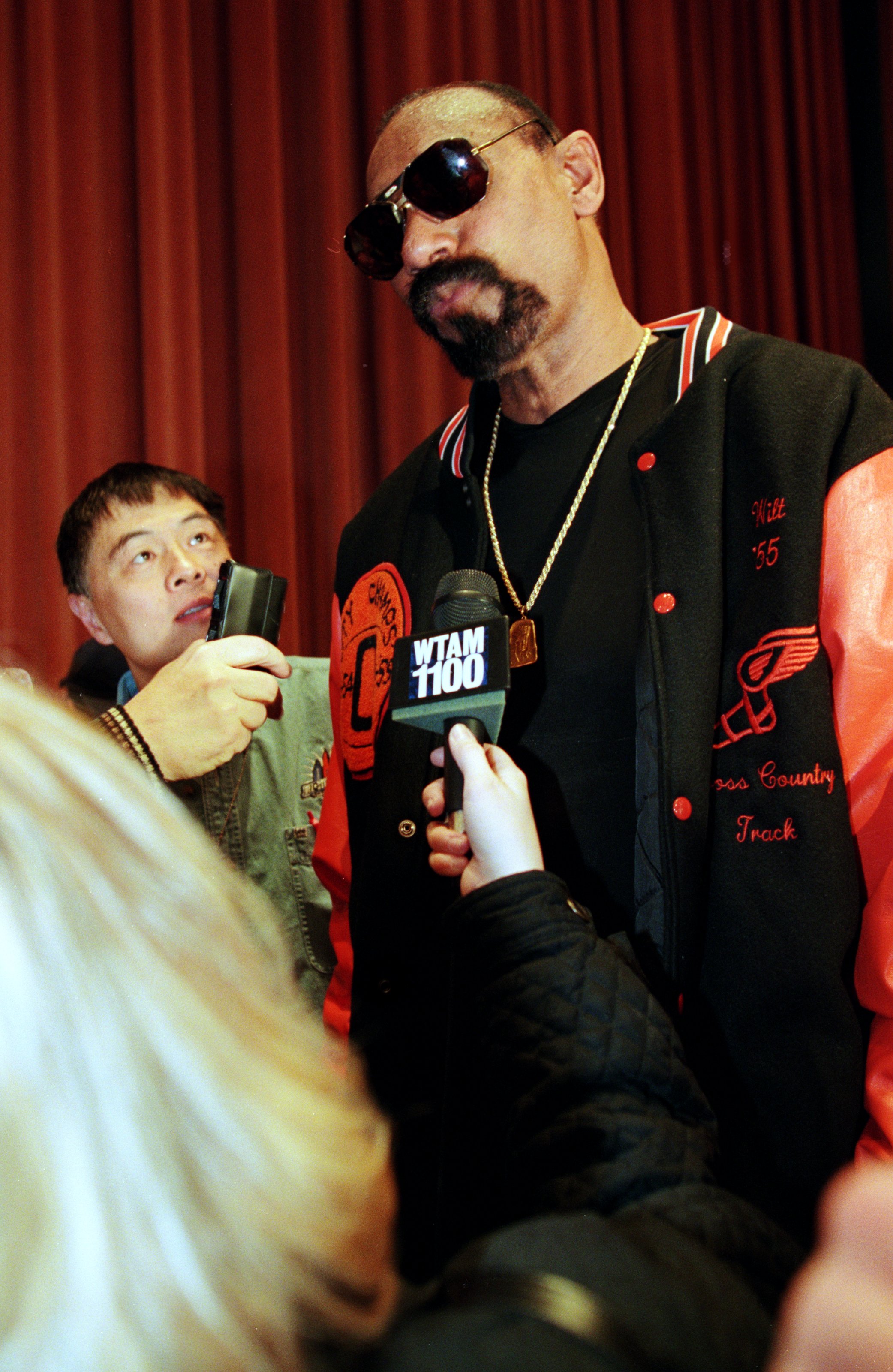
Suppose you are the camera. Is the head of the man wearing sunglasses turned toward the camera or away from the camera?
toward the camera

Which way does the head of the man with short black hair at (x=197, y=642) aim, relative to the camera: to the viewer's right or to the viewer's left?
to the viewer's right

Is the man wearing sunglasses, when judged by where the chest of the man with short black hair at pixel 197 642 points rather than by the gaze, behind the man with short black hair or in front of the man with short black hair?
in front

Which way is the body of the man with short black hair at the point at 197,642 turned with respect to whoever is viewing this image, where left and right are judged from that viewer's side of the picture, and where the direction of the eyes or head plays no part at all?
facing the viewer and to the right of the viewer
